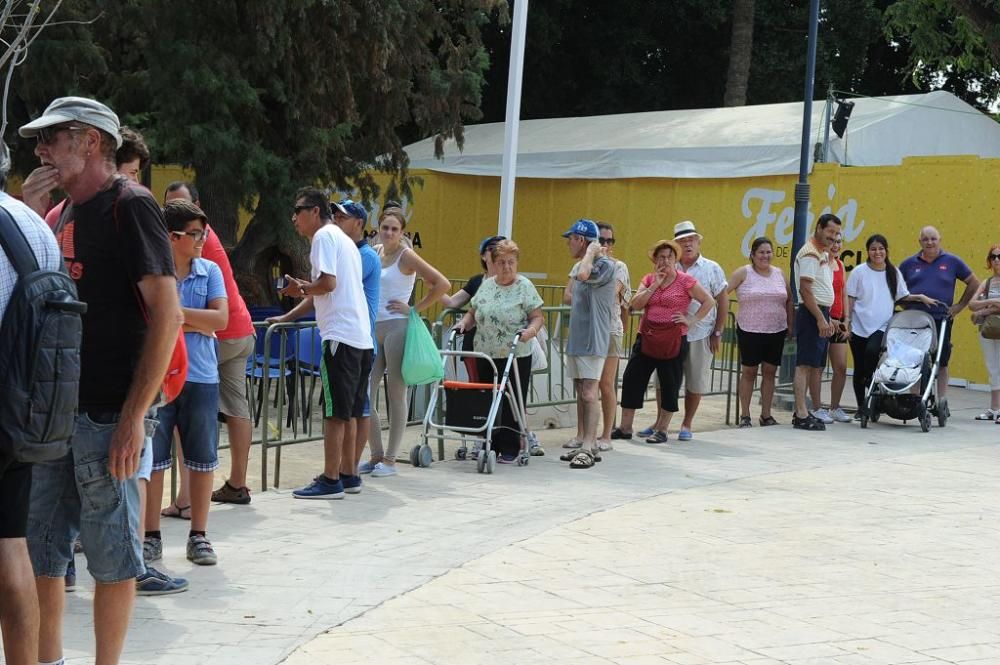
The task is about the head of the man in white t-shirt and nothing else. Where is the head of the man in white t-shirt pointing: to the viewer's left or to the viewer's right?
to the viewer's left

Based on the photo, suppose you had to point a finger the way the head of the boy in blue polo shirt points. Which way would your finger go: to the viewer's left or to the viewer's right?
to the viewer's right

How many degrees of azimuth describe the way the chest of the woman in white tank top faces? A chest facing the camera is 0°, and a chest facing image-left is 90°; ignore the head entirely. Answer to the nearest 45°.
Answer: approximately 45°

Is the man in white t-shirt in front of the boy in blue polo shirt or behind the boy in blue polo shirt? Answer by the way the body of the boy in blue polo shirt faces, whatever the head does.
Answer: behind

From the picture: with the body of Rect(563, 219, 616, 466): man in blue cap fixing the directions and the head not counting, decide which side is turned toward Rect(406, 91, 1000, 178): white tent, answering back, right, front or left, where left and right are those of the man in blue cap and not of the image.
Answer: right

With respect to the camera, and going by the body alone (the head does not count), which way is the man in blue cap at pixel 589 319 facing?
to the viewer's left
